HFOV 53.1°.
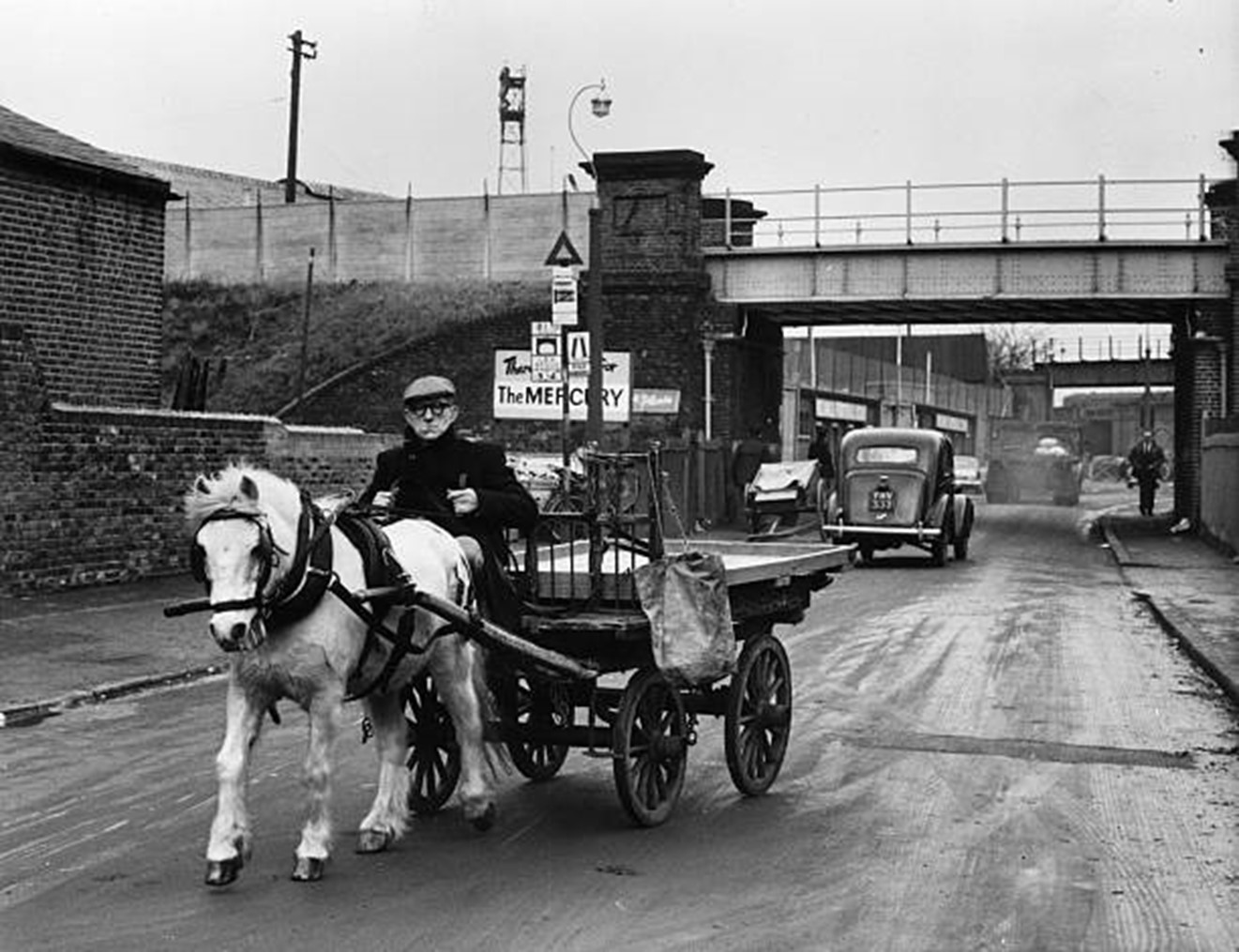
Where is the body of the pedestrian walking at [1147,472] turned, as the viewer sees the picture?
toward the camera

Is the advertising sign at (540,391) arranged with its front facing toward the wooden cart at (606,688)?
yes

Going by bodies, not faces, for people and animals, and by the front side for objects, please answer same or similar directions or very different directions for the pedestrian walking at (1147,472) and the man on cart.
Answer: same or similar directions

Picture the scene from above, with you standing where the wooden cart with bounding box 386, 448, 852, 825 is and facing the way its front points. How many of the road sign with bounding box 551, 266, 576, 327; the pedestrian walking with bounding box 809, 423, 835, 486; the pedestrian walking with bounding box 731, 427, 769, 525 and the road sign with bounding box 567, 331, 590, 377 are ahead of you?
0

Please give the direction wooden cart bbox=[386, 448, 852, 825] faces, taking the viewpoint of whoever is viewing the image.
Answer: facing the viewer and to the left of the viewer

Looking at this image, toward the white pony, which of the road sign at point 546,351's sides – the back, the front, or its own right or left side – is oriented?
front

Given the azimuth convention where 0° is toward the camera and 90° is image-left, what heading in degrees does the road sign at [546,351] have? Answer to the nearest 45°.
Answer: approximately 0°

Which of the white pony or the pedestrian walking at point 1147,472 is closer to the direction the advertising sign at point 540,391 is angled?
the white pony

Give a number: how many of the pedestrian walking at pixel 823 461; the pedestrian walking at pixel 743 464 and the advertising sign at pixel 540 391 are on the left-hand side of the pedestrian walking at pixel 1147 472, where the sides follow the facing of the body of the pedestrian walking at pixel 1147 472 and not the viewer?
0

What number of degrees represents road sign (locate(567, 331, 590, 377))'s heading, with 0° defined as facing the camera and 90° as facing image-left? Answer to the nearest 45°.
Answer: approximately 0°

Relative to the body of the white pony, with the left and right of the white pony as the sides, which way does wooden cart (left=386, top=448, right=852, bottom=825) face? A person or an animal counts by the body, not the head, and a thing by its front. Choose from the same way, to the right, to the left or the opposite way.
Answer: the same way

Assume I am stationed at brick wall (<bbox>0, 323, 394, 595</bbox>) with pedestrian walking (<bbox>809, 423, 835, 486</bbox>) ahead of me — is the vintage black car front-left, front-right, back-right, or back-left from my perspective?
front-right

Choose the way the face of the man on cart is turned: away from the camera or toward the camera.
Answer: toward the camera

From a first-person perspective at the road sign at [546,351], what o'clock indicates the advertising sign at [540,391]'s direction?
The advertising sign is roughly at 6 o'clock from the road sign.

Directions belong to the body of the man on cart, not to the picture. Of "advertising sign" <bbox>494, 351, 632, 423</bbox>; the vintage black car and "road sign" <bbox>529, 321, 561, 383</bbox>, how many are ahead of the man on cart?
0

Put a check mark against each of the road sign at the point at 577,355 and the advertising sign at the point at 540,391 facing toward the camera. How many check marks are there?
2

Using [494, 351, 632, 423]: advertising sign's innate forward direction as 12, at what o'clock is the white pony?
The white pony is roughly at 12 o'clock from the advertising sign.

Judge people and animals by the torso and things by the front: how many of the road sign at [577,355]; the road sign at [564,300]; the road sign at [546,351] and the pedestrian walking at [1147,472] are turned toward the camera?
4

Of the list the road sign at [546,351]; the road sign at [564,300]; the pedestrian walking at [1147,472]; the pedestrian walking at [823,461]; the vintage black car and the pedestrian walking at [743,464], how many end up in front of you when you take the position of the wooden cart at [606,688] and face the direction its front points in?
0
